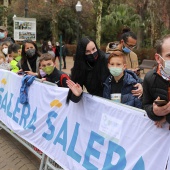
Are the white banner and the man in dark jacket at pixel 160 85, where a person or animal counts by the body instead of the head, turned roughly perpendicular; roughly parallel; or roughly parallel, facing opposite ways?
roughly perpendicular

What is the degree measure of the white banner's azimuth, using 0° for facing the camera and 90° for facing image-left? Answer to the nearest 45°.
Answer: approximately 45°
